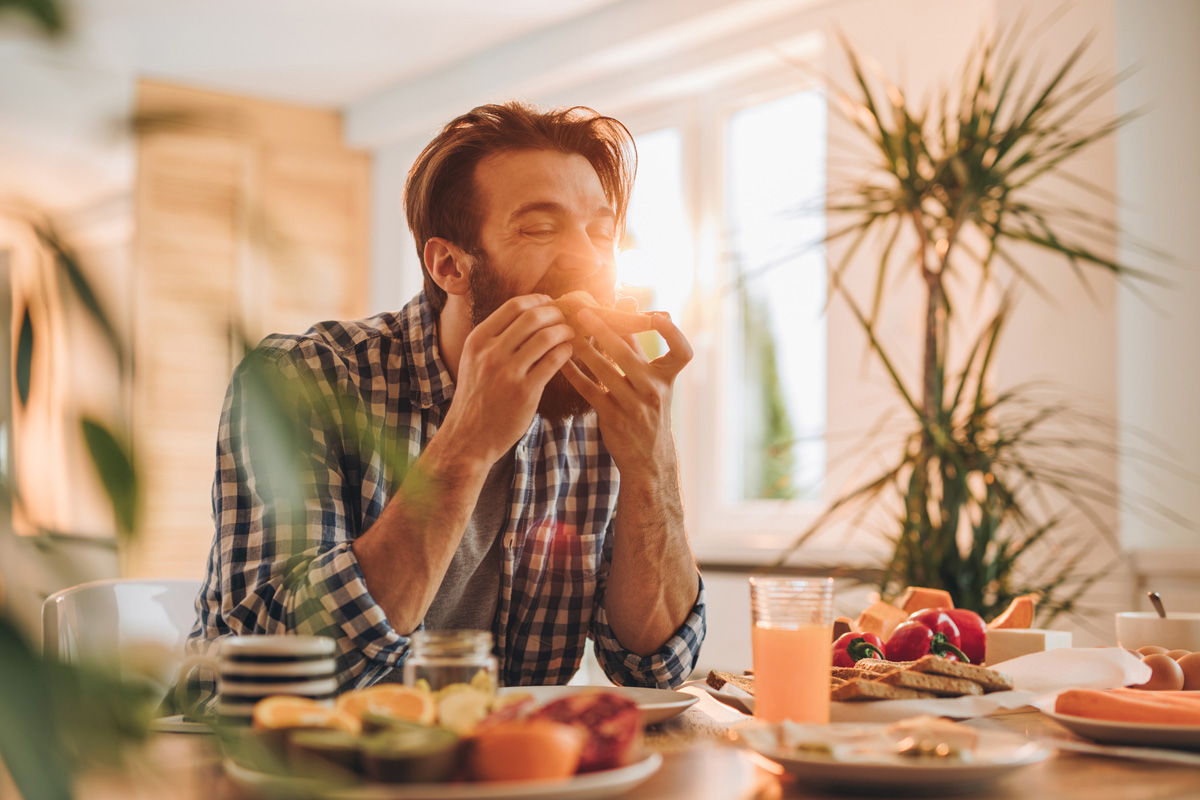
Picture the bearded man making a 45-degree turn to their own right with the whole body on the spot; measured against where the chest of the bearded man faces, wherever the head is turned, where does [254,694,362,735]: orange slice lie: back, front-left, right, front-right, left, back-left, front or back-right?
front

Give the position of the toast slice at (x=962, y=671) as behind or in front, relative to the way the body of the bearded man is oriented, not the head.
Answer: in front

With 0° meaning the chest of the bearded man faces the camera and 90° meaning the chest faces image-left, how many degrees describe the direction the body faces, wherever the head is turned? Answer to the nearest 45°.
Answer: approximately 315°

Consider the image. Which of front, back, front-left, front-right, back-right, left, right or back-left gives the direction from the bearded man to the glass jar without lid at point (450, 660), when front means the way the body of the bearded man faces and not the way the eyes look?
front-right

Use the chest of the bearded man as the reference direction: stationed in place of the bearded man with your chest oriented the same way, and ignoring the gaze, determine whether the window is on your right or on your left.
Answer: on your left

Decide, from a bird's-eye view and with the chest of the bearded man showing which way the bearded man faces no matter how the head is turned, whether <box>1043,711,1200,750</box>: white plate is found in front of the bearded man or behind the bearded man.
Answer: in front

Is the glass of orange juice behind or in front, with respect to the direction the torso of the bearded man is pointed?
in front

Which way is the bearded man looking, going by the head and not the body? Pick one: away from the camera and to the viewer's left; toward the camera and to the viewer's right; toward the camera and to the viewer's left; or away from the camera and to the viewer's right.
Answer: toward the camera and to the viewer's right
